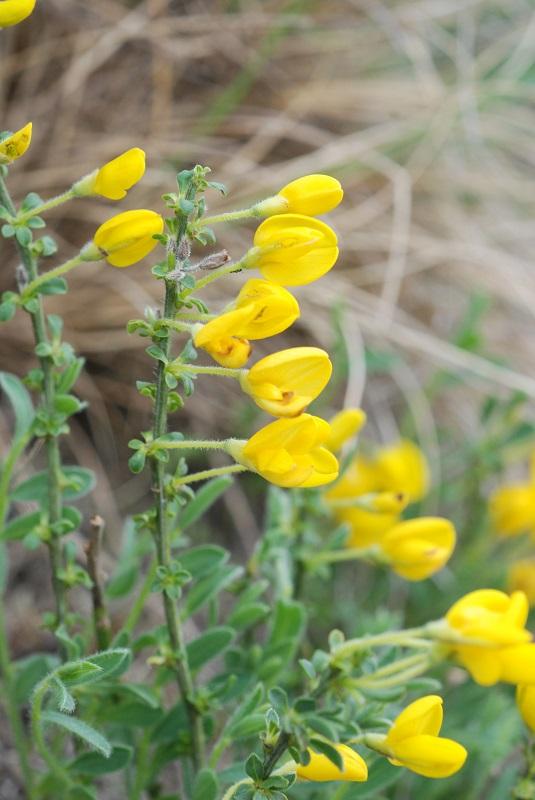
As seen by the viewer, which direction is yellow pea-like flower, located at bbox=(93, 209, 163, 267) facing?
to the viewer's right

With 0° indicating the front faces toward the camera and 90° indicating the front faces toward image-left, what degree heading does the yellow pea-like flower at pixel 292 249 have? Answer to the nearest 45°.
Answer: approximately 270°

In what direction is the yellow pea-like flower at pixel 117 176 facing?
to the viewer's right

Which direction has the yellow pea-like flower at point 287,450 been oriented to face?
to the viewer's right

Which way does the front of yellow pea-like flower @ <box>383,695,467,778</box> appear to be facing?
to the viewer's right
